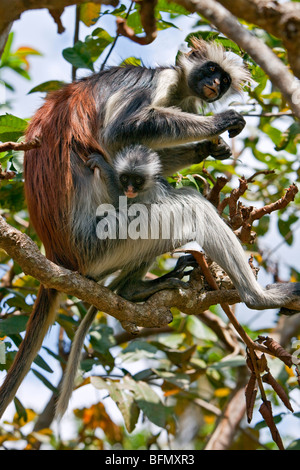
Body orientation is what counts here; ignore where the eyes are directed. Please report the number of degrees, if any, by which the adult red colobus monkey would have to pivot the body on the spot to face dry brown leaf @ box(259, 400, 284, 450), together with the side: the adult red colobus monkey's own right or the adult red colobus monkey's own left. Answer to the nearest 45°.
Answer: approximately 45° to the adult red colobus monkey's own right

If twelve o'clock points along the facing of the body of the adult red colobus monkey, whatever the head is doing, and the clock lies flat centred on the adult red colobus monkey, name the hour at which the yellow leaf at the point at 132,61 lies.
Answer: The yellow leaf is roughly at 9 o'clock from the adult red colobus monkey.

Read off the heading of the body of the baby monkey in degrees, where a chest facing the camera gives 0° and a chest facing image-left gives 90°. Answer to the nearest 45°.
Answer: approximately 0°

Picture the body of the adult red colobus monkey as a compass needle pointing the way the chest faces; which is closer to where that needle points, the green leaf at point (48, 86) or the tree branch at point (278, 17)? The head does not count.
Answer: the tree branch

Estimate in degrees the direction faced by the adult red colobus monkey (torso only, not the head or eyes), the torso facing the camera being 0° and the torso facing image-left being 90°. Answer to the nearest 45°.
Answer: approximately 270°

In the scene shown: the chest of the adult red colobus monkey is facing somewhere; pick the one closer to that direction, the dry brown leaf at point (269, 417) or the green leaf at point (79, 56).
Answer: the dry brown leaf
